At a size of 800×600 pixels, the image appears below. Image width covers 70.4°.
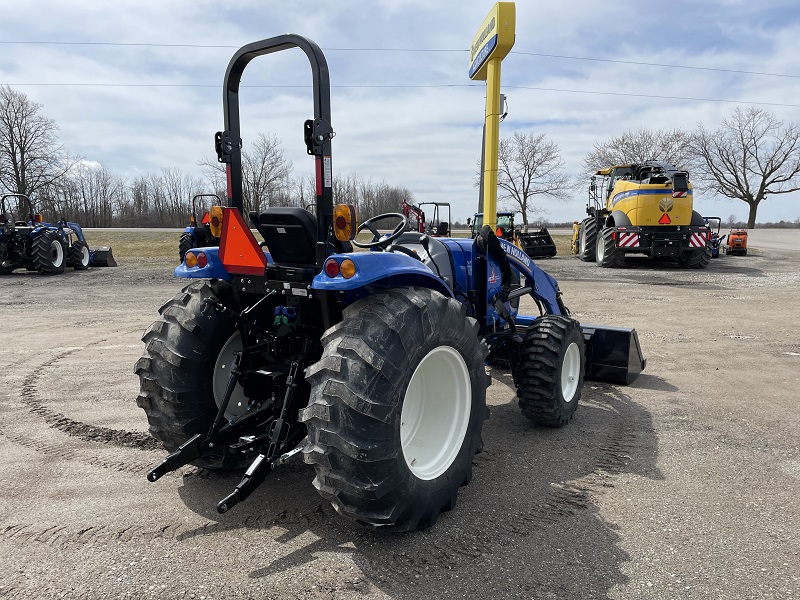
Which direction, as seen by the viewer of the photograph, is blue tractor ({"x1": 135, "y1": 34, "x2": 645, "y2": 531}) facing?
facing away from the viewer and to the right of the viewer

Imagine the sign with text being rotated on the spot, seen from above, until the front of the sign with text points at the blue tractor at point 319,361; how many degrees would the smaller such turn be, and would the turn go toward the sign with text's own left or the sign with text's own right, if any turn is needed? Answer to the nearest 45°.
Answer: approximately 90° to the sign with text's own left

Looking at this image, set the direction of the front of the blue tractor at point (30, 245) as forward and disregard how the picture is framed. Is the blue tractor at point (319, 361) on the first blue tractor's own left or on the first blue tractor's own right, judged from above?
on the first blue tractor's own right

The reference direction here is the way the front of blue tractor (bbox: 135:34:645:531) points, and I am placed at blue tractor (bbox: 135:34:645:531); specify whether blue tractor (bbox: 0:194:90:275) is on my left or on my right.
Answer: on my left

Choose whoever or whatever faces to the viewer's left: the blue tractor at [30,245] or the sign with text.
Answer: the sign with text

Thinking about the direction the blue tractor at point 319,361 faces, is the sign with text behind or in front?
in front

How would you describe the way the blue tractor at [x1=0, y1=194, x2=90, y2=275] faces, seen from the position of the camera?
facing away from the viewer and to the right of the viewer

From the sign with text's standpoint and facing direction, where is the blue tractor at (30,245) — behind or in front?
in front

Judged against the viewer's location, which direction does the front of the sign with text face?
facing to the left of the viewer
